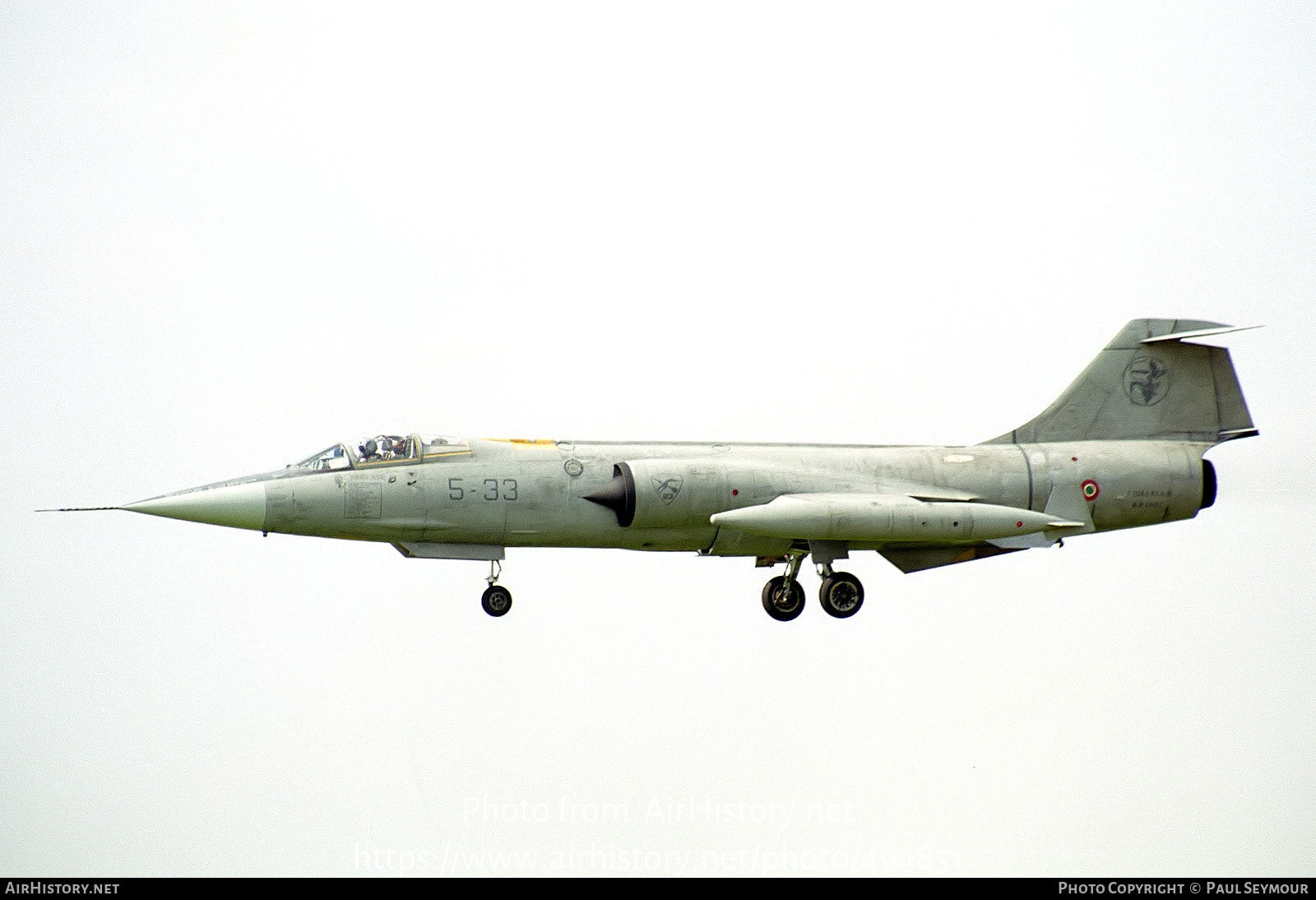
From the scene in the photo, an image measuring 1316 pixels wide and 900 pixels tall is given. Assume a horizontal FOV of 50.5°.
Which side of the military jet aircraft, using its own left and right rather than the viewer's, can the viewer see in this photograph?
left
